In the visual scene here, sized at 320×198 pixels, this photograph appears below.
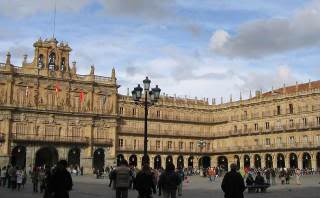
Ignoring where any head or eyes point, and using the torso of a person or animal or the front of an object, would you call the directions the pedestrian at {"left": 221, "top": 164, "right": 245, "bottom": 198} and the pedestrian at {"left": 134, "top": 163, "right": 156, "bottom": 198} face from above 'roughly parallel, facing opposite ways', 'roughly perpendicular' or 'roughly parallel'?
roughly parallel

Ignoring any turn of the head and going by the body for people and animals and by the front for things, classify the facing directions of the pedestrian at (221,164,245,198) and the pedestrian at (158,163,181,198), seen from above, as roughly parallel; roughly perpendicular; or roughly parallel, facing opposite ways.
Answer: roughly parallel

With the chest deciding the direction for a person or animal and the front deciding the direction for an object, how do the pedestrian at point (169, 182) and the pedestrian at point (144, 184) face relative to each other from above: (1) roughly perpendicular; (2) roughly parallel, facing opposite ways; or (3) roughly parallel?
roughly parallel

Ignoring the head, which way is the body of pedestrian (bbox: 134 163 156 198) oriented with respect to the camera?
away from the camera

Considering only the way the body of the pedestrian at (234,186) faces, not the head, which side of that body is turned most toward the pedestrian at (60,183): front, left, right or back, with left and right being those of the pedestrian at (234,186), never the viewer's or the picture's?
left

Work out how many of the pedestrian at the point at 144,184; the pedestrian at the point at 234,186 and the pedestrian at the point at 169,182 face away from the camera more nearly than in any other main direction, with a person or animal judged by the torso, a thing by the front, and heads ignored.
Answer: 3

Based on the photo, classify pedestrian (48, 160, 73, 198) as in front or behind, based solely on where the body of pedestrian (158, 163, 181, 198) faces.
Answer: behind

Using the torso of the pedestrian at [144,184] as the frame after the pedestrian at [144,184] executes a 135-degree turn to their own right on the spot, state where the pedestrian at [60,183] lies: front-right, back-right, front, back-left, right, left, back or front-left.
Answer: right

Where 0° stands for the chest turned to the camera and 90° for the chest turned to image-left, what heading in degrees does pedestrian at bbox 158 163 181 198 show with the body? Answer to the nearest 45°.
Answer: approximately 180°

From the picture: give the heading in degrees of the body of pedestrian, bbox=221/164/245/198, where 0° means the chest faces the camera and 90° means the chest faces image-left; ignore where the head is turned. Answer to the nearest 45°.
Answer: approximately 180°

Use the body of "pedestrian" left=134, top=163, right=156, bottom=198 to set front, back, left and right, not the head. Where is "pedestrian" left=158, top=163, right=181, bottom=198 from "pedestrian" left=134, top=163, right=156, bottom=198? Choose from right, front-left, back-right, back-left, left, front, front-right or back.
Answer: front-right

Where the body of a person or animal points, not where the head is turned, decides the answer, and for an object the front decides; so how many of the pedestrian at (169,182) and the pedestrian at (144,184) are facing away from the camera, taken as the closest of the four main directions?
2
